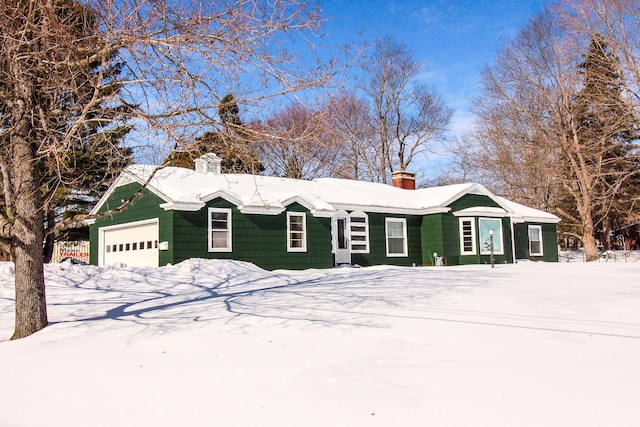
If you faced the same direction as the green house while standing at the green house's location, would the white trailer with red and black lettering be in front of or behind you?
behind

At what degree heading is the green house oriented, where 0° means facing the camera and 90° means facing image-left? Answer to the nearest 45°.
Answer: approximately 315°
